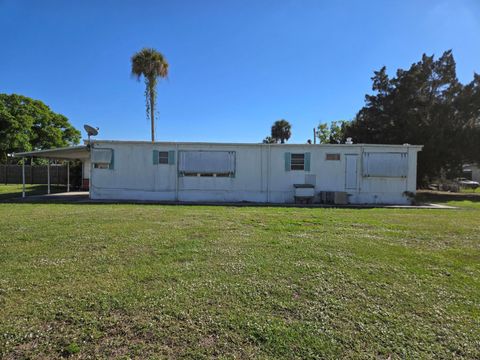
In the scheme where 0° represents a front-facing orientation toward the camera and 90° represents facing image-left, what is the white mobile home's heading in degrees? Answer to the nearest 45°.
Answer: approximately 0°

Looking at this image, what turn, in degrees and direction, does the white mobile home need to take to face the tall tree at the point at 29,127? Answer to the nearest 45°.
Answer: approximately 135° to its right

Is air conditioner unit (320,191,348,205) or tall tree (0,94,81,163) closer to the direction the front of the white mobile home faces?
the air conditioner unit

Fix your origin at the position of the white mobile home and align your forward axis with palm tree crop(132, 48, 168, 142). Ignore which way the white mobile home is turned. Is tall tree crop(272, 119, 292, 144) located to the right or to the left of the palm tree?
right

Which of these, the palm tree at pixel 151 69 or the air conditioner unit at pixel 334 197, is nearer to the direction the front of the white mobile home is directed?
the air conditioner unit

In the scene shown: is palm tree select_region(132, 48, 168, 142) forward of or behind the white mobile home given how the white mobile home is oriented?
behind

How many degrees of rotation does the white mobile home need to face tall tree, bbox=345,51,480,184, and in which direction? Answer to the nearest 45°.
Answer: approximately 135° to its left

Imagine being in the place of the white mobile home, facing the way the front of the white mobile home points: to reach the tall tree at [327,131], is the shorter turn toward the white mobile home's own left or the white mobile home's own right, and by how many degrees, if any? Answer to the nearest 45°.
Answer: approximately 135° to the white mobile home's own left

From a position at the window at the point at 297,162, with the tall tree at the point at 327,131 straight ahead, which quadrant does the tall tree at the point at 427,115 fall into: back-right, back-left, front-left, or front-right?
front-right

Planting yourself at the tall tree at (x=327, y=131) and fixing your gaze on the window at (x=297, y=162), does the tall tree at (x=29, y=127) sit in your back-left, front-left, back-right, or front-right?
front-right

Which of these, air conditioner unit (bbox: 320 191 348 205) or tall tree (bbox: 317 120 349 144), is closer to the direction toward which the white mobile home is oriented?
the air conditioner unit

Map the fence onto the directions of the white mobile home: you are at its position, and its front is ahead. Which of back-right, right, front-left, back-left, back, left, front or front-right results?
back-right
